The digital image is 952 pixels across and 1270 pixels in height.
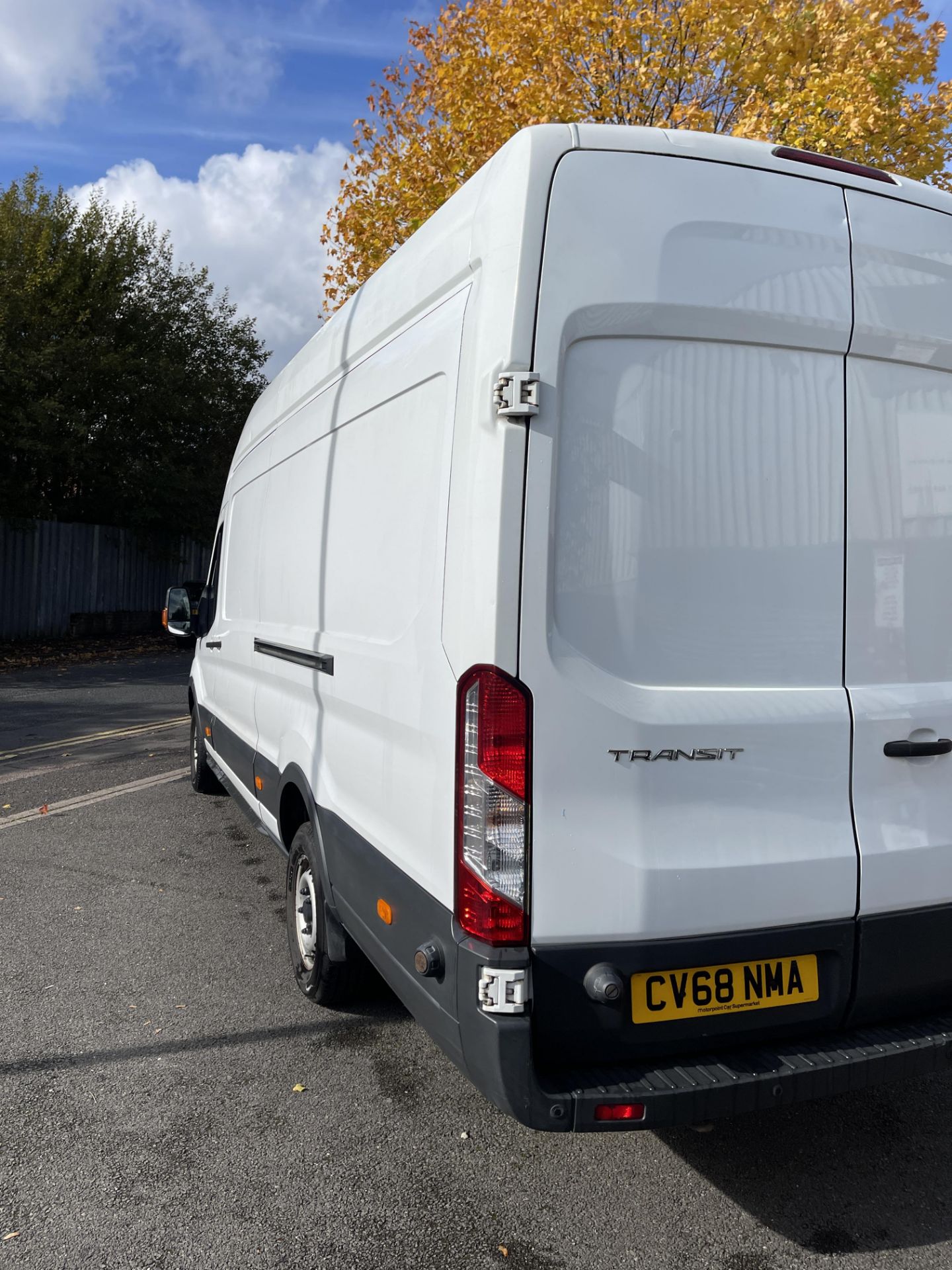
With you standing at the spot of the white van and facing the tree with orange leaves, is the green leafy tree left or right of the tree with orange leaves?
left

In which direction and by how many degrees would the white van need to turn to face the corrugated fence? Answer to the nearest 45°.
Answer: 0° — it already faces it

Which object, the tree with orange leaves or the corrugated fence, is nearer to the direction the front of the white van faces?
the corrugated fence

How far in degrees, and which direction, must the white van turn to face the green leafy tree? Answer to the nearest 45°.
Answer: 0° — it already faces it

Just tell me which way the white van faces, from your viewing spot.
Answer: facing away from the viewer and to the left of the viewer

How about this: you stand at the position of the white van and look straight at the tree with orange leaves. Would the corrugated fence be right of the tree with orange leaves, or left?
left

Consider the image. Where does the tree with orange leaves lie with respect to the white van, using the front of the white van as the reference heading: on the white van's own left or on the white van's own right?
on the white van's own right

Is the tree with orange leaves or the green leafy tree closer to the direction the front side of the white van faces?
the green leafy tree
